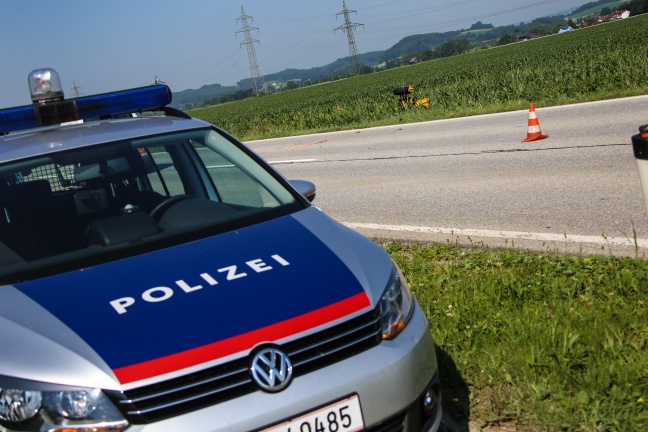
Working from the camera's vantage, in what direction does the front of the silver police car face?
facing the viewer and to the right of the viewer

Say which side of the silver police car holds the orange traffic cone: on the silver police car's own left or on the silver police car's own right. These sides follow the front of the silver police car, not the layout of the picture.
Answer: on the silver police car's own left
